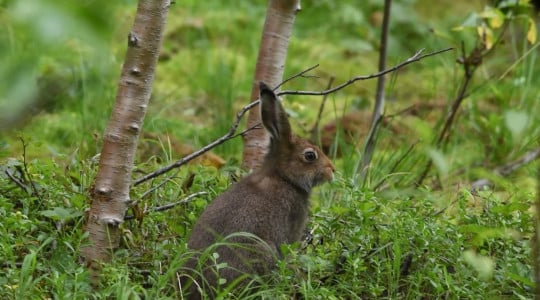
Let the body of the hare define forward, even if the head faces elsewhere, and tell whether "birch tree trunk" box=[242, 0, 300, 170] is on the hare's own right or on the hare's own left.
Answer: on the hare's own left

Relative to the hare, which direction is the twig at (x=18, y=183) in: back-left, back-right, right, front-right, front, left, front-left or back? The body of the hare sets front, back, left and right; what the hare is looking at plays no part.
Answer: back

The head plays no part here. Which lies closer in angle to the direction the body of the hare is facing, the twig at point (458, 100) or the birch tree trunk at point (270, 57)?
the twig

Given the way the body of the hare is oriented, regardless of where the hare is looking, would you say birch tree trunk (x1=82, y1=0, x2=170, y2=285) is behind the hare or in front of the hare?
behind

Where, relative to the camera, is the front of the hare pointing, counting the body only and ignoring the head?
to the viewer's right

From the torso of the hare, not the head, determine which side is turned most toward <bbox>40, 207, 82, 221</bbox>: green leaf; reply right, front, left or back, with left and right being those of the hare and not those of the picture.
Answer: back

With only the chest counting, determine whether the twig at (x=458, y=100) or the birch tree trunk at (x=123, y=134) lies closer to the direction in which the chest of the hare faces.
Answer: the twig

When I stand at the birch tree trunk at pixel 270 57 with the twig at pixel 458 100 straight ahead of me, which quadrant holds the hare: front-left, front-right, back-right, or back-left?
back-right

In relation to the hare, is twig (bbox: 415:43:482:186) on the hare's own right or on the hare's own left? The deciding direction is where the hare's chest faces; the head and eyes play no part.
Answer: on the hare's own left
